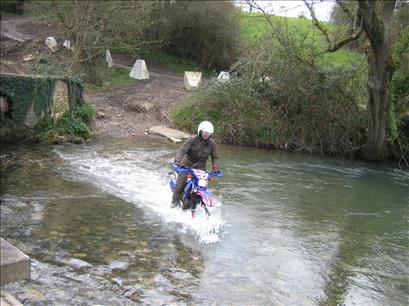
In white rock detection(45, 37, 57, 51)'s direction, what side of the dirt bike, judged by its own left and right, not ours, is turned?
back

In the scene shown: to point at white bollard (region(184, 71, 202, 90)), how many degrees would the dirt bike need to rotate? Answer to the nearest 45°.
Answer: approximately 135° to its left

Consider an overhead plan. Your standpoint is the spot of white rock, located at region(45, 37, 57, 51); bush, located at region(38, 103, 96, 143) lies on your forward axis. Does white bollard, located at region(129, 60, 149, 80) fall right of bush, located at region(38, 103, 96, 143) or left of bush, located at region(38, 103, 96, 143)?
left

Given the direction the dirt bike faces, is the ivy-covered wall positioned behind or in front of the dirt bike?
behind

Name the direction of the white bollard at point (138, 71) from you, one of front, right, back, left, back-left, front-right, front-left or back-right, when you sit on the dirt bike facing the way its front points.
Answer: back-left

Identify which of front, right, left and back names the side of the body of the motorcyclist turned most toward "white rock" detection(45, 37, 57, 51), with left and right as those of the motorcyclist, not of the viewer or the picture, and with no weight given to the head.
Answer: back
